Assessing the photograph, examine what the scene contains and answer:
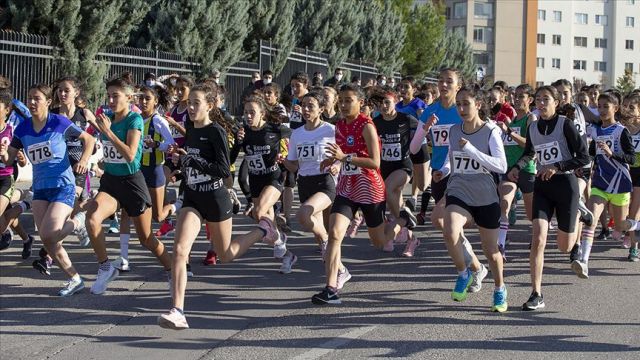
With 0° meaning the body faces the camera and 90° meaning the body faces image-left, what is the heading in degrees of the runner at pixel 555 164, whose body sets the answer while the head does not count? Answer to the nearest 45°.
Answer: approximately 45°

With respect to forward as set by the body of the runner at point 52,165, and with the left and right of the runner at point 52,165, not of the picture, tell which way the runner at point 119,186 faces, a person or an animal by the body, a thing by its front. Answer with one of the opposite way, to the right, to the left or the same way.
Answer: the same way

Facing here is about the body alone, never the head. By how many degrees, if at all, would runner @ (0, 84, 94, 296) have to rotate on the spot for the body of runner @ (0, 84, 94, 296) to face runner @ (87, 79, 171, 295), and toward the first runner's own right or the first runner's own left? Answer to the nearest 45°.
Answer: approximately 135° to the first runner's own left

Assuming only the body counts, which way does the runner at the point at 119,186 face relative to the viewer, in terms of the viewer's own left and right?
facing the viewer and to the left of the viewer

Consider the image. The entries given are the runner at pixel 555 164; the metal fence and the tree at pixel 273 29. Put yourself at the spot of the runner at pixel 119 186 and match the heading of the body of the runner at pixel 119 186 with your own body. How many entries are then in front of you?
0

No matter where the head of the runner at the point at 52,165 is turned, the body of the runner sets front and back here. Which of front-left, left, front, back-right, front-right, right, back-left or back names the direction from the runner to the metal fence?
back-right

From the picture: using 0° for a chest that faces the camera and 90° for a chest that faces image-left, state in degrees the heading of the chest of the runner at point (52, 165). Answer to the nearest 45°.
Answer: approximately 45°

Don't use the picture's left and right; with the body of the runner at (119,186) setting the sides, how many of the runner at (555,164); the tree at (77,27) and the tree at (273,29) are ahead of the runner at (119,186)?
0

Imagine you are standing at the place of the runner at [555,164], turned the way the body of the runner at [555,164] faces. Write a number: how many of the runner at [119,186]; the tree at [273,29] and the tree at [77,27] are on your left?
0

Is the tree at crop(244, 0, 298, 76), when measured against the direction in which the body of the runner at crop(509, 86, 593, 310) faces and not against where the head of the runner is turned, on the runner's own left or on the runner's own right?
on the runner's own right

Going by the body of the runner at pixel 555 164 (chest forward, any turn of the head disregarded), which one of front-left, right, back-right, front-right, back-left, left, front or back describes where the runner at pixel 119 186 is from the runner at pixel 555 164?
front-right

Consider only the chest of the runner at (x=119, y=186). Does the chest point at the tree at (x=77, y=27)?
no

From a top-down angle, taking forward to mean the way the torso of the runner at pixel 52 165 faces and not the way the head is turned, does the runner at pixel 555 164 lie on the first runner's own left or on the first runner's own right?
on the first runner's own left

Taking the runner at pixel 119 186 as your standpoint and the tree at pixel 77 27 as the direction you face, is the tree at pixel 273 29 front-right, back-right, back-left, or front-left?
front-right

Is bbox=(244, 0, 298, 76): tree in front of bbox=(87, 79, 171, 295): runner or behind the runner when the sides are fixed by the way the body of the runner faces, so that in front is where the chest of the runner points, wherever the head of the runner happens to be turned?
behind

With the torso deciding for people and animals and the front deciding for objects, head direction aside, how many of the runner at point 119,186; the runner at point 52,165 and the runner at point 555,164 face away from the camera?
0

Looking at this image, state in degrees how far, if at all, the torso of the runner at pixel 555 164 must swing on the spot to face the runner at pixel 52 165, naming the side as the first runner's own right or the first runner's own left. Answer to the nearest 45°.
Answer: approximately 45° to the first runner's own right

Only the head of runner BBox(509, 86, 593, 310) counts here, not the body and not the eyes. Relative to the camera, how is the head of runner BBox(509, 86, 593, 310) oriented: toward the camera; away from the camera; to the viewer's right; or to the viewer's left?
toward the camera

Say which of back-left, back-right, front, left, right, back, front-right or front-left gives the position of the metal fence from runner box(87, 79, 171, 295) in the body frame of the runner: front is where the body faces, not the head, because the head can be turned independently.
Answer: back-right
